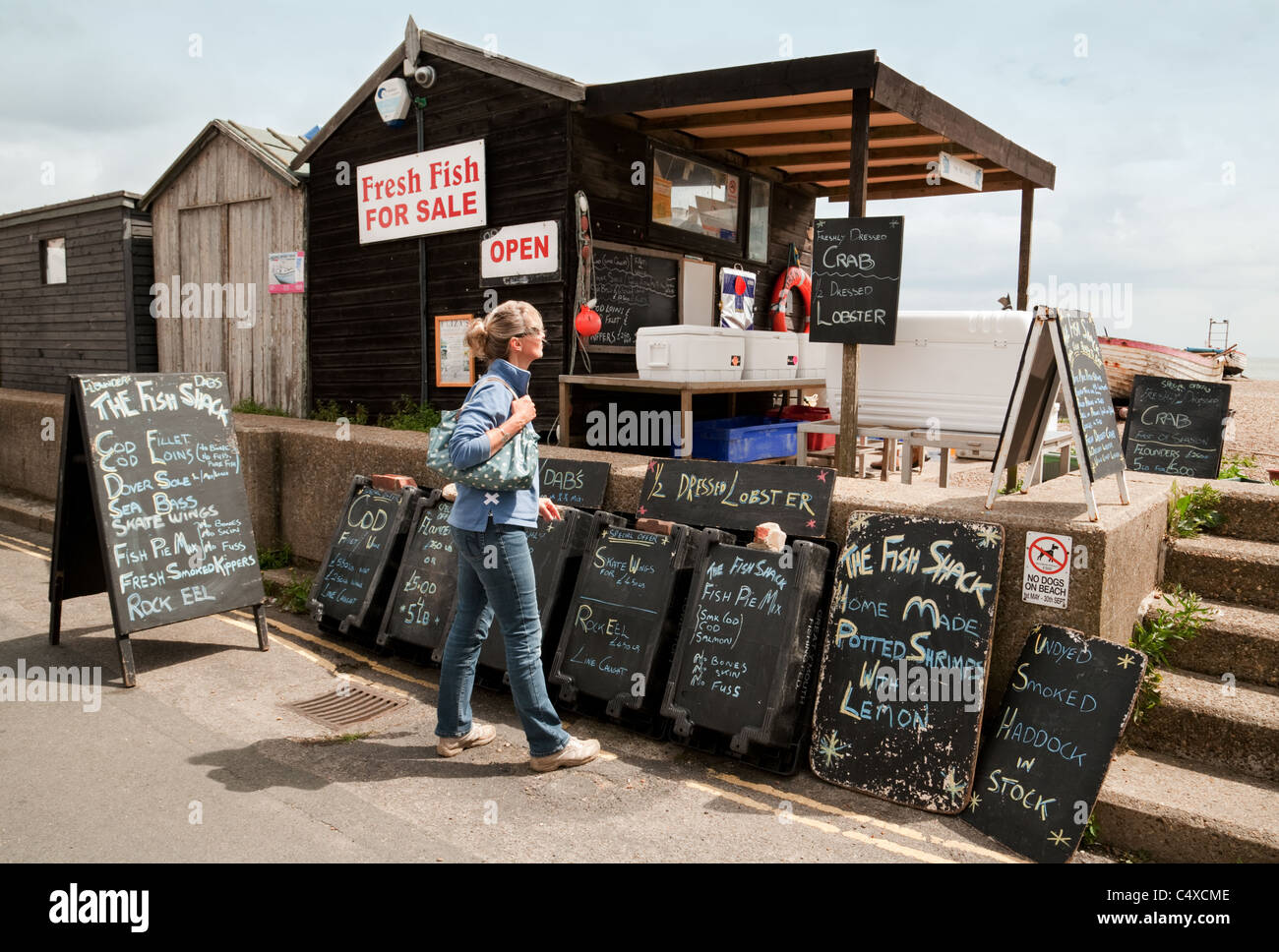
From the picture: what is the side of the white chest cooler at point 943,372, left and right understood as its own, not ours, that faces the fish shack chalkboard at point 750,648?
front

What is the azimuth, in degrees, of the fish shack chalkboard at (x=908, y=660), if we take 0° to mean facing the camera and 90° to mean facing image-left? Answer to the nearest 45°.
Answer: approximately 45°

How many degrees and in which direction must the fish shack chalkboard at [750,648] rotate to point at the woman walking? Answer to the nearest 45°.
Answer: approximately 45° to its right

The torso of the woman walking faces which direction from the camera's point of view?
to the viewer's right

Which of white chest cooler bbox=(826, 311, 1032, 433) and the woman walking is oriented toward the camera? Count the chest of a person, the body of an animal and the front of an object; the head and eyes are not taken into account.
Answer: the white chest cooler

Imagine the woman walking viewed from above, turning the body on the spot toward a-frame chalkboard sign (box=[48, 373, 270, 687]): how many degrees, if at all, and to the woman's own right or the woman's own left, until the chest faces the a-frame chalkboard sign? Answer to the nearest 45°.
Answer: approximately 135° to the woman's own left

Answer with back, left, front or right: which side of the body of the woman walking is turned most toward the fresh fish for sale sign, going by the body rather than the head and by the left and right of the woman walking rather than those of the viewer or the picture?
left

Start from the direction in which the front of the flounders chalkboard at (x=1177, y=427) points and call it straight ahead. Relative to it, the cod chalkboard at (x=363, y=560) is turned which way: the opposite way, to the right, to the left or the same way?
the same way

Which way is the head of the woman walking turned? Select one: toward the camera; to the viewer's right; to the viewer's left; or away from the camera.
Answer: to the viewer's right

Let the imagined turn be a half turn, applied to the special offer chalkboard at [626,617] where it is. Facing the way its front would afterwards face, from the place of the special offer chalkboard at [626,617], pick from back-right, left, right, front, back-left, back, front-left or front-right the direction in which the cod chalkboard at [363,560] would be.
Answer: left

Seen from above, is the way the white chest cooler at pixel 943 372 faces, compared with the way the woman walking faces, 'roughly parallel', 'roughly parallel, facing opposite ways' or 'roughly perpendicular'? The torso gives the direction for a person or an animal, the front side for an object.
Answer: roughly perpendicular

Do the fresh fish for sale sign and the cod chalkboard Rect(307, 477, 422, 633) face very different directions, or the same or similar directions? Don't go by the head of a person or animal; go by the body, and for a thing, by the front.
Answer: same or similar directions

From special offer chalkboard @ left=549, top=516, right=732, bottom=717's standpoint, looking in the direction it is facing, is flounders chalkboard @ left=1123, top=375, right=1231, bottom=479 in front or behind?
behind

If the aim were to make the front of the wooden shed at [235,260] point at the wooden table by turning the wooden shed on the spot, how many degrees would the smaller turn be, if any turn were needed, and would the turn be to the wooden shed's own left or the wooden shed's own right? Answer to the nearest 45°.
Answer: approximately 90° to the wooden shed's own left

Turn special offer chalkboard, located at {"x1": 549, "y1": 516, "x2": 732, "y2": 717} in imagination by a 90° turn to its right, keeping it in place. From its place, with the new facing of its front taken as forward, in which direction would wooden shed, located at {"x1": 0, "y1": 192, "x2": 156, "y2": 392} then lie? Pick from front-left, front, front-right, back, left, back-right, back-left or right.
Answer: front

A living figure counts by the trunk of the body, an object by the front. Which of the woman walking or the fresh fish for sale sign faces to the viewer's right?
the woman walking
